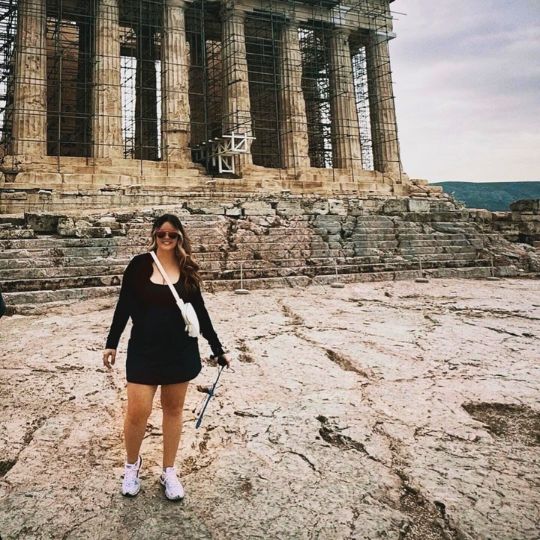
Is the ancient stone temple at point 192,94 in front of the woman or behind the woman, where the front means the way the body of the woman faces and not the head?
behind

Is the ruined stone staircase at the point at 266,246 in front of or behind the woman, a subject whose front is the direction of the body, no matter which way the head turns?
behind

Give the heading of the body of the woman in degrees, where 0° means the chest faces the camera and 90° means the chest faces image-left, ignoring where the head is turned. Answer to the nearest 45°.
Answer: approximately 0°
